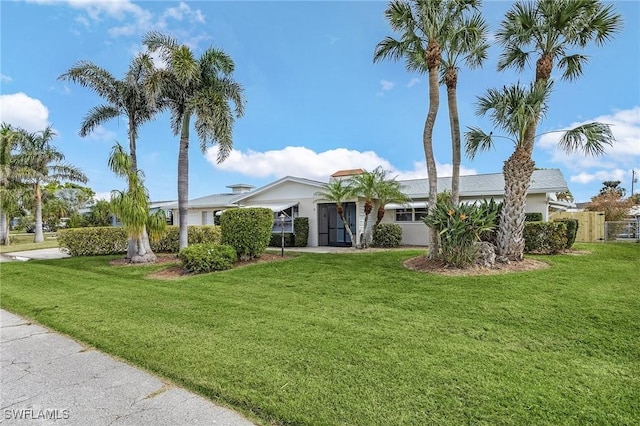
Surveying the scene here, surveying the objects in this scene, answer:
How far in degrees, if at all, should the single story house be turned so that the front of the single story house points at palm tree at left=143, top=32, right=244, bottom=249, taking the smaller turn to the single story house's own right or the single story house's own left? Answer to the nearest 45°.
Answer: approximately 45° to the single story house's own right

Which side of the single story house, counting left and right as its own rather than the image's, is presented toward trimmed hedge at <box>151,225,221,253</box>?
right

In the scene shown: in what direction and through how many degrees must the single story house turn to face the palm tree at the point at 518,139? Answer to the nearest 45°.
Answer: approximately 45° to its left

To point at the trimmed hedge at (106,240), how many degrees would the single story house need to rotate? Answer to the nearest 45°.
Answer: approximately 90° to its right

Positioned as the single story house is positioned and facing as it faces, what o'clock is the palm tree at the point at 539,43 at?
The palm tree is roughly at 11 o'clock from the single story house.

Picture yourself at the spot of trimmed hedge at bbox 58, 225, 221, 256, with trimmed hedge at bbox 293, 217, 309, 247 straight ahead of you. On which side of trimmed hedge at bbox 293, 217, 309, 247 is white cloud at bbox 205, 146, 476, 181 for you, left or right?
left

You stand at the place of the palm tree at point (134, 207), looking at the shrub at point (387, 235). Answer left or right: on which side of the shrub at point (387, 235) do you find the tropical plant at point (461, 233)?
right

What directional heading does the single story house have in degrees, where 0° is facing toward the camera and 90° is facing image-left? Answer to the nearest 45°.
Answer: approximately 0°

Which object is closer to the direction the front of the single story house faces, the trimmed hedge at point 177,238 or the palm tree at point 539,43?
the palm tree

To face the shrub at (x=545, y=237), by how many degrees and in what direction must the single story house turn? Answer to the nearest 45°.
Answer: approximately 45° to its left
